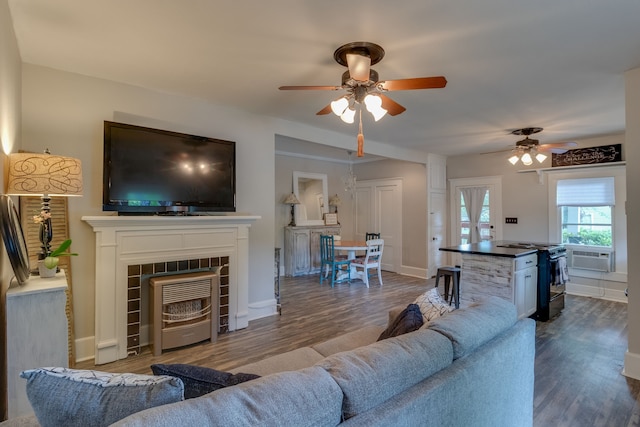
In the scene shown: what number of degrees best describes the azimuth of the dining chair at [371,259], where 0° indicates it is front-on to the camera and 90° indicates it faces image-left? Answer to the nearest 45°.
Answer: approximately 135°

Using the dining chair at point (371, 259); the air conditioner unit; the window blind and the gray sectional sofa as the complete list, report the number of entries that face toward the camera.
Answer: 2

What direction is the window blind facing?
toward the camera

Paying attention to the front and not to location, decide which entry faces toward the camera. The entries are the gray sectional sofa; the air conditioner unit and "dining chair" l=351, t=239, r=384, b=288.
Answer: the air conditioner unit

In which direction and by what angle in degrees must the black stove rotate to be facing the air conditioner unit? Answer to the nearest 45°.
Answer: approximately 135° to its left

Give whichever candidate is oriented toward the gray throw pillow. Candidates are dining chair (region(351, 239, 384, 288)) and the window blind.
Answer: the window blind

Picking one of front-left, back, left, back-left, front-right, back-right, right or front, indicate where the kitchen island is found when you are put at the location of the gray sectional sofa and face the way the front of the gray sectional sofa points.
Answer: right

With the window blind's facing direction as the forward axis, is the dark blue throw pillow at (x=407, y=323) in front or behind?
in front

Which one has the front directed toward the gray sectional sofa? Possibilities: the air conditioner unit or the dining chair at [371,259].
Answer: the air conditioner unit

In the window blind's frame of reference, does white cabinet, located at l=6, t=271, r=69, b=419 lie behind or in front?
in front

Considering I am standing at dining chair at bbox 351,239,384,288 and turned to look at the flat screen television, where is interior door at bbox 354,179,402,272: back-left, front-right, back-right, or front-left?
back-right

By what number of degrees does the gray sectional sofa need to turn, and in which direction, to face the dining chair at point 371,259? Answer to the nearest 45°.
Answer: approximately 45° to its right

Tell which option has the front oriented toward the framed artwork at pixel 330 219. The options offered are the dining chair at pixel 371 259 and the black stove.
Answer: the dining chair

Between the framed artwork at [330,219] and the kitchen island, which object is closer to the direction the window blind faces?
the kitchen island

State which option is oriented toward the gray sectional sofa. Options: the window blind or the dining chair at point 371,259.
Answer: the window blind
